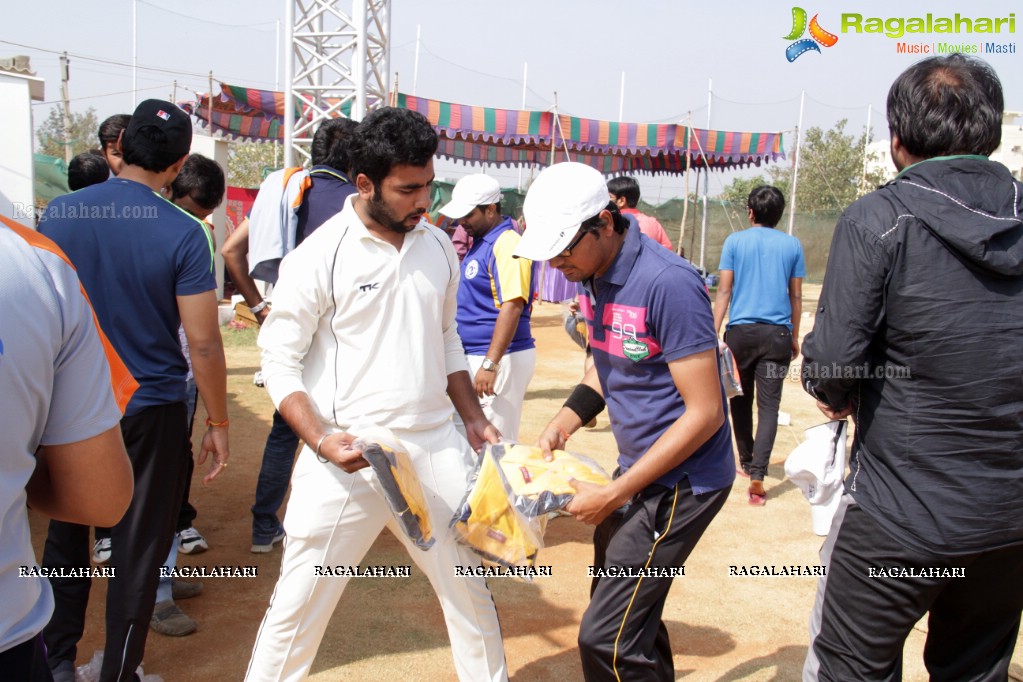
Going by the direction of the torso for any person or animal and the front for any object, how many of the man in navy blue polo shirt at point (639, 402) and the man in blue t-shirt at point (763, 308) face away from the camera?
1

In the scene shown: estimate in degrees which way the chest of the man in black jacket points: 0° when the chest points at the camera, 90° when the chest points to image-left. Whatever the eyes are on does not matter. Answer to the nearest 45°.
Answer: approximately 135°

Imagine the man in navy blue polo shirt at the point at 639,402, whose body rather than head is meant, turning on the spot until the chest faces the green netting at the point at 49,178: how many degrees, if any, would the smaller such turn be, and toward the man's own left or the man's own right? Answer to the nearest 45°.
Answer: approximately 90° to the man's own right

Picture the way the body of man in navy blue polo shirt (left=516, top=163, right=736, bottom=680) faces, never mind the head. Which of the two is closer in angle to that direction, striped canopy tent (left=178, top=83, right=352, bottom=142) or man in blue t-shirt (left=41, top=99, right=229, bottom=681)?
the man in blue t-shirt

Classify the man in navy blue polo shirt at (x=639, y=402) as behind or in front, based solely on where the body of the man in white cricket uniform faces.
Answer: in front

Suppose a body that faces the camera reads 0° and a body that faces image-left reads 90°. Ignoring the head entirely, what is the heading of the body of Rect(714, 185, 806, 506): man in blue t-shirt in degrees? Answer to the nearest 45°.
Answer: approximately 180°

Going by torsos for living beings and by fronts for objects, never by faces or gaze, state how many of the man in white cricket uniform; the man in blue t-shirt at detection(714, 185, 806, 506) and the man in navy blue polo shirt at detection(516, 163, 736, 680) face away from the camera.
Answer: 1

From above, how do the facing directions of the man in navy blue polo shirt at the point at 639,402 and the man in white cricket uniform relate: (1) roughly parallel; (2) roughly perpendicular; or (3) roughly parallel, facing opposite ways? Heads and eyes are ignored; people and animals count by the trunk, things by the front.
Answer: roughly perpendicular

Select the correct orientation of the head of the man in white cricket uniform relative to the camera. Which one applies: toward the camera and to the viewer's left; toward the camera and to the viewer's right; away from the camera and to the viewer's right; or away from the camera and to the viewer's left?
toward the camera and to the viewer's right

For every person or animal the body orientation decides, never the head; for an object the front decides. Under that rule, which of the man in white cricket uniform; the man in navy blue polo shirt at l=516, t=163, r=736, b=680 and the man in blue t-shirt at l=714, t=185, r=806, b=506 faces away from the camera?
the man in blue t-shirt

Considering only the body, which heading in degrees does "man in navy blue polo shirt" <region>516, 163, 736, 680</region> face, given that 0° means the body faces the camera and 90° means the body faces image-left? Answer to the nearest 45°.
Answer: approximately 45°

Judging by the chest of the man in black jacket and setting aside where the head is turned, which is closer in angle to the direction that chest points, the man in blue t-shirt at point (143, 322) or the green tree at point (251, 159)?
the green tree

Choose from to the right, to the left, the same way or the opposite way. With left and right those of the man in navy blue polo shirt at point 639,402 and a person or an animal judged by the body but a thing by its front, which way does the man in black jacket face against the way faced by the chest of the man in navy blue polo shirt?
to the right

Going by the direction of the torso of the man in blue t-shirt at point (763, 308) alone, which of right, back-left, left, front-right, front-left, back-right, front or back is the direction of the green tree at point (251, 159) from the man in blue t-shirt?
front-left
